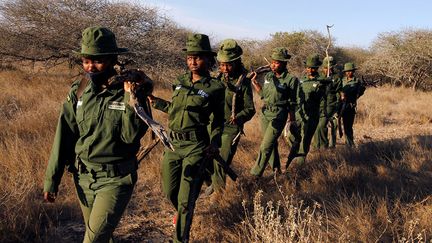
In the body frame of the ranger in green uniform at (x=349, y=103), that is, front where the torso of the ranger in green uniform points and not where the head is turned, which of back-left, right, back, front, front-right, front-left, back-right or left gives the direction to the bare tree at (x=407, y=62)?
back

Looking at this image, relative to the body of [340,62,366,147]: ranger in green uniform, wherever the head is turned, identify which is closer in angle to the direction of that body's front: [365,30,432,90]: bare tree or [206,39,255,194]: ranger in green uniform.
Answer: the ranger in green uniform

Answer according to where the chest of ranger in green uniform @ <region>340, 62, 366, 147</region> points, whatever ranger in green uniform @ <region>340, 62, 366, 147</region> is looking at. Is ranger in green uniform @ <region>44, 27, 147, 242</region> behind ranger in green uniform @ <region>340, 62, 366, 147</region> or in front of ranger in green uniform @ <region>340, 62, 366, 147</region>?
in front

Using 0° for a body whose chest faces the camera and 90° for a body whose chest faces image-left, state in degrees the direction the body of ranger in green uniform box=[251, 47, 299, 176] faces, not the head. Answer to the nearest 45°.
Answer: approximately 45°

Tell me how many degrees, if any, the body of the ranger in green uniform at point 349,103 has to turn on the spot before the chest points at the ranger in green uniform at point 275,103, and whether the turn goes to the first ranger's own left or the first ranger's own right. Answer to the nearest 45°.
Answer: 0° — they already face them

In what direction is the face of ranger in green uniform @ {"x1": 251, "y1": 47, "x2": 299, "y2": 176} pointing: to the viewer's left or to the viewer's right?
to the viewer's left

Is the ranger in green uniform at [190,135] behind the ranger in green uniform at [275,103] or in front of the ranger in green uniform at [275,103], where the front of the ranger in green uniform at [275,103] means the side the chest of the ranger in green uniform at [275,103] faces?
in front

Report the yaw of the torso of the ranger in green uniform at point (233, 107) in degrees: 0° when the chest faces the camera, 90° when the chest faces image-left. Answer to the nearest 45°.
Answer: approximately 45°

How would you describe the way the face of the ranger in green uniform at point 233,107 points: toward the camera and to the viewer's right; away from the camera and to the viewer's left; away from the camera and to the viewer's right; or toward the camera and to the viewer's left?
toward the camera and to the viewer's left

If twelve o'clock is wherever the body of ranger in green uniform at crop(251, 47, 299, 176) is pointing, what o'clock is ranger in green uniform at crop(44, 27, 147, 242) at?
ranger in green uniform at crop(44, 27, 147, 242) is roughly at 11 o'clock from ranger in green uniform at crop(251, 47, 299, 176).

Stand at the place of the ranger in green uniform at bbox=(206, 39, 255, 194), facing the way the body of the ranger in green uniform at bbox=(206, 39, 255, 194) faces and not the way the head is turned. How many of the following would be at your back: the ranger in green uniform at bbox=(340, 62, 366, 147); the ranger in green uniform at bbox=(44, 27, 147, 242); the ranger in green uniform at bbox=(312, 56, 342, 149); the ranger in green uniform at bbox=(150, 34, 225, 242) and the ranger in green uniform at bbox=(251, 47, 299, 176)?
3

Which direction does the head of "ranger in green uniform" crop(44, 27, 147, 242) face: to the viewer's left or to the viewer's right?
to the viewer's left

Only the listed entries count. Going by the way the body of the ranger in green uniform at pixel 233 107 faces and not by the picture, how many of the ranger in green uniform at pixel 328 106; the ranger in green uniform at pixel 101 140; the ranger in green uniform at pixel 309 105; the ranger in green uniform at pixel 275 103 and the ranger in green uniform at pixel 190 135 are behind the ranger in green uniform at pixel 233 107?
3

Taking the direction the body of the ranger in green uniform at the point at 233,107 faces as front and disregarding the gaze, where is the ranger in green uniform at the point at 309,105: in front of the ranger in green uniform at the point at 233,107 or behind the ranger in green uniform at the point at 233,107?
behind

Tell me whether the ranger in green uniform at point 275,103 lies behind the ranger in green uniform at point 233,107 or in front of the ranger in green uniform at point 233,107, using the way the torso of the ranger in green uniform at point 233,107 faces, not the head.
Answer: behind
